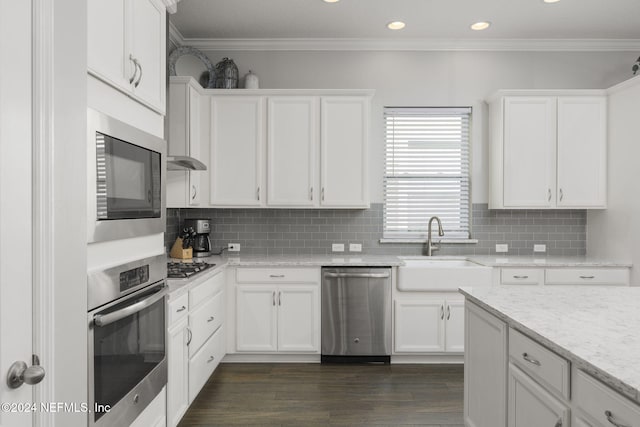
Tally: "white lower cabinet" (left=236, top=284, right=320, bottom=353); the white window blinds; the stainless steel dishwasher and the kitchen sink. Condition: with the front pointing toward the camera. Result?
4

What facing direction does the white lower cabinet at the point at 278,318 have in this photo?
toward the camera

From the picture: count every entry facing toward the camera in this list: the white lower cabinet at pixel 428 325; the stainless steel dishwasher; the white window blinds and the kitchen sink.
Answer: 4

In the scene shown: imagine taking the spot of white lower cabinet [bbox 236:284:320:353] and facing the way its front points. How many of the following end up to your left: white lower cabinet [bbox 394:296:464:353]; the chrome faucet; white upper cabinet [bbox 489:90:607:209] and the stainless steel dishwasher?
4

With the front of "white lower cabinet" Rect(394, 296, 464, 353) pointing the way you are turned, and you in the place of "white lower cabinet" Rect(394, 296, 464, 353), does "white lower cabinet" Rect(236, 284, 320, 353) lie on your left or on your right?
on your right

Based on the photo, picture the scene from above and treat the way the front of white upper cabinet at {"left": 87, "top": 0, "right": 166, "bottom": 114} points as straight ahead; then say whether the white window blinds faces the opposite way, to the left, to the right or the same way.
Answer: to the right

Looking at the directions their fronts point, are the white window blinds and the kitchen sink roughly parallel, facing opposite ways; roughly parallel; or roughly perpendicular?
roughly parallel

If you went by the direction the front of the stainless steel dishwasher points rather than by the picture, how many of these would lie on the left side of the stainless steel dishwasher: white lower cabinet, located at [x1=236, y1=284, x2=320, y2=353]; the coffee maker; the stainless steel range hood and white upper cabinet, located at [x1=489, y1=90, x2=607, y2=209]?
1

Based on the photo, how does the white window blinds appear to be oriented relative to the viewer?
toward the camera

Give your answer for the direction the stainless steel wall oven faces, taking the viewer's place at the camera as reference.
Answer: facing the viewer and to the right of the viewer

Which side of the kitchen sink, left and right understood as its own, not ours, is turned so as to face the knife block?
right
